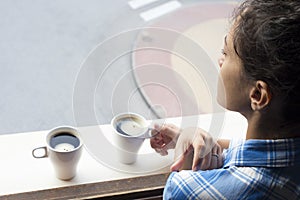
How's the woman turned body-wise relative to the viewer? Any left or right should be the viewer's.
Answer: facing away from the viewer and to the left of the viewer

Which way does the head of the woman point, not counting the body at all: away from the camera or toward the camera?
away from the camera
